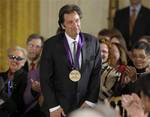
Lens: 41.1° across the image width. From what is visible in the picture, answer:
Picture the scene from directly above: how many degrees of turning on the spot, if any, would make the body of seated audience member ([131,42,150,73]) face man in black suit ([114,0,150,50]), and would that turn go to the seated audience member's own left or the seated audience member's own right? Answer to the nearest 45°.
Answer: approximately 135° to the seated audience member's own right

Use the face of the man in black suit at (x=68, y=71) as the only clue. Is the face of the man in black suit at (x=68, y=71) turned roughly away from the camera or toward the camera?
toward the camera

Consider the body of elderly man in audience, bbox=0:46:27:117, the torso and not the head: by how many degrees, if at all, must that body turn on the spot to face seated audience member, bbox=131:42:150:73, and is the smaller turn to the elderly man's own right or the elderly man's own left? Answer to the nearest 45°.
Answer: approximately 90° to the elderly man's own left

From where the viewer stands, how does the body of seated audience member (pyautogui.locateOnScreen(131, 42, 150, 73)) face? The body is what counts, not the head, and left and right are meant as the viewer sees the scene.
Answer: facing the viewer and to the left of the viewer

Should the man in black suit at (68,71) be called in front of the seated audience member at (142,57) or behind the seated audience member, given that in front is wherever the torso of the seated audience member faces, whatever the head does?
in front

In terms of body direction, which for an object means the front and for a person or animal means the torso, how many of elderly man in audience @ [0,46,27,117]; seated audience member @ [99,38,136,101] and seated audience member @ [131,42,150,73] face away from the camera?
0

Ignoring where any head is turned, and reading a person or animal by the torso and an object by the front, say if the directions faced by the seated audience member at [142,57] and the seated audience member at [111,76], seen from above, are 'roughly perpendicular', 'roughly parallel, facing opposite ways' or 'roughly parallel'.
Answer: roughly parallel
